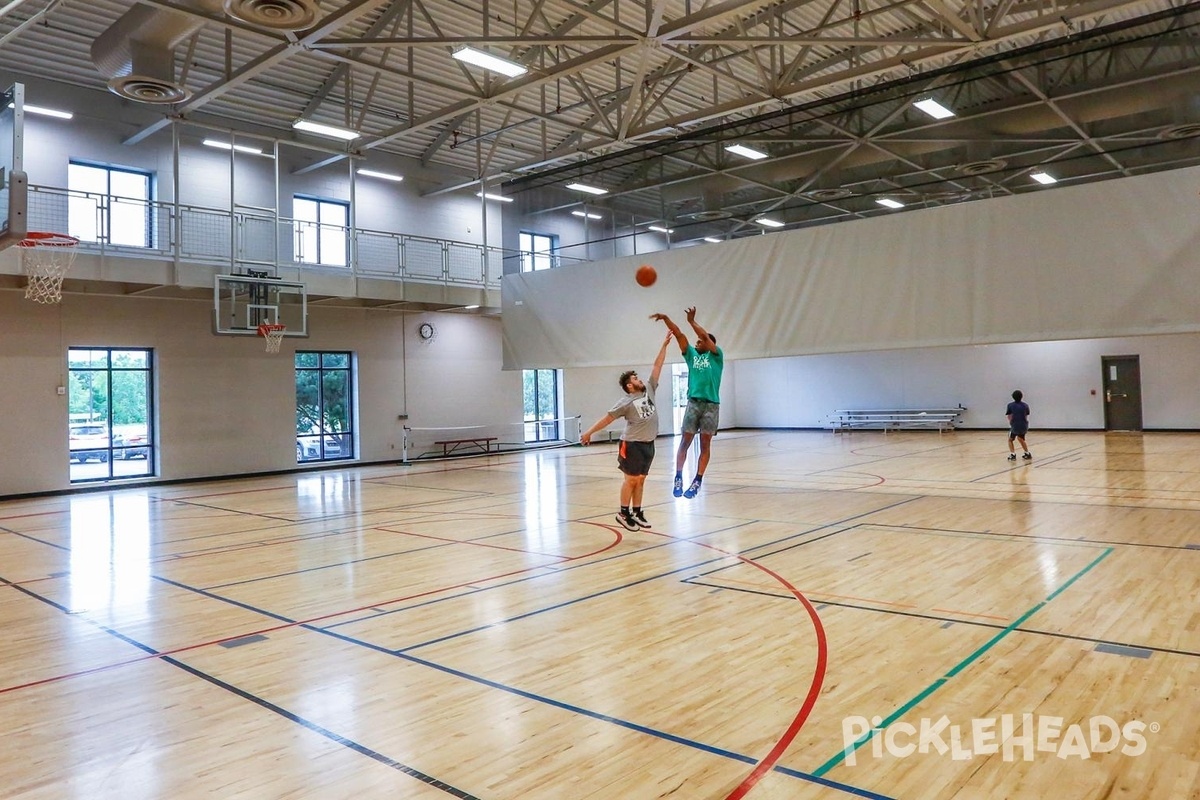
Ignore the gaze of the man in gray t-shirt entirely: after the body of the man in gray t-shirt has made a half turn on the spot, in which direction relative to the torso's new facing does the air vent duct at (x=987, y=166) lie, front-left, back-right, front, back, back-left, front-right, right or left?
right

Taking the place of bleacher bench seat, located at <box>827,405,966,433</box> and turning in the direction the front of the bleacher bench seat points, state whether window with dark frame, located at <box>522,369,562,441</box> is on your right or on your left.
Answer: on your right

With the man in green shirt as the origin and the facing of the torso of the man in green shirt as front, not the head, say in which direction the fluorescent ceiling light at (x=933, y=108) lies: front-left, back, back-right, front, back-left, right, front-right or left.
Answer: back

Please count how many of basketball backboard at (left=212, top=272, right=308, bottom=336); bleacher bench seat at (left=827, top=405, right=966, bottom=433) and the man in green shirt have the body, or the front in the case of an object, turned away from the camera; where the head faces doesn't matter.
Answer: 0

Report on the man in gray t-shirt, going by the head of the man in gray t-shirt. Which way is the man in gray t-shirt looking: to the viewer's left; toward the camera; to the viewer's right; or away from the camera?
to the viewer's right

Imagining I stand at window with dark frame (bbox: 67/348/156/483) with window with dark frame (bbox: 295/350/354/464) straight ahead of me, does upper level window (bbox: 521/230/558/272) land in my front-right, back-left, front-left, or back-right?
front-right

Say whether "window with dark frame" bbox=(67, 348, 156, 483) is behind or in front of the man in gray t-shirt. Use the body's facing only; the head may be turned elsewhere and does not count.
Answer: behind

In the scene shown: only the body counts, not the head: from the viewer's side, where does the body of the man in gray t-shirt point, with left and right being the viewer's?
facing the viewer and to the right of the viewer

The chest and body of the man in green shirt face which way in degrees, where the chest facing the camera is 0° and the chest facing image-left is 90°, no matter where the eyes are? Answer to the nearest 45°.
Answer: approximately 45°

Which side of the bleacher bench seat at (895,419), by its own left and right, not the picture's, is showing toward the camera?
front

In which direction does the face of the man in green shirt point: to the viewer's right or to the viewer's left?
to the viewer's left

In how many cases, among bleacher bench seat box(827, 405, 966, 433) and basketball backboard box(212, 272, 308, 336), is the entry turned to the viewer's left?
0

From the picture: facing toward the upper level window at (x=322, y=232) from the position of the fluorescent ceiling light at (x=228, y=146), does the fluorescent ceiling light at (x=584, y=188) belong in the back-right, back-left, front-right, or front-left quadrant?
front-right

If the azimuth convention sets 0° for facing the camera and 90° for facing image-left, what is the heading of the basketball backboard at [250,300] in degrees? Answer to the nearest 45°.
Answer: approximately 315°

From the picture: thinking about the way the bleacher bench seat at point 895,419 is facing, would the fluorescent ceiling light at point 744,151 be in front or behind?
in front

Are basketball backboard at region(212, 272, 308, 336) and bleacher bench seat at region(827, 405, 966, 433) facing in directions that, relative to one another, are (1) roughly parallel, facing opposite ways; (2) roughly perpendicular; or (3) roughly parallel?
roughly perpendicular
